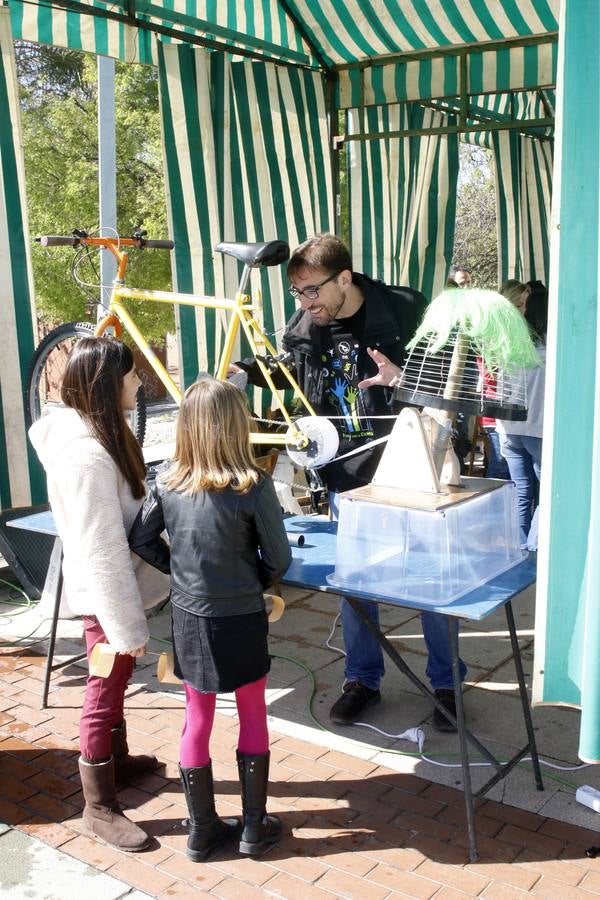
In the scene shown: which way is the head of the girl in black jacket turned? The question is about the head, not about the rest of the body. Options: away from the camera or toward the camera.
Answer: away from the camera

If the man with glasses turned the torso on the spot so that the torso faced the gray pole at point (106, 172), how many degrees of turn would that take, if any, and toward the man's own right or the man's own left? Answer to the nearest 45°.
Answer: approximately 90° to the man's own right

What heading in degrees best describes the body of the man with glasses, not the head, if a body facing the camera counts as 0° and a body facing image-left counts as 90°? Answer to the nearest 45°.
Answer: approximately 45°

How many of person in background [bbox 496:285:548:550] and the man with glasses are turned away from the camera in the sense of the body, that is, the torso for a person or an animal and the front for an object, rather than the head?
1

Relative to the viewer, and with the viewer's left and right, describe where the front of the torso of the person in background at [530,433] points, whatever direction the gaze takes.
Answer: facing away from the viewer

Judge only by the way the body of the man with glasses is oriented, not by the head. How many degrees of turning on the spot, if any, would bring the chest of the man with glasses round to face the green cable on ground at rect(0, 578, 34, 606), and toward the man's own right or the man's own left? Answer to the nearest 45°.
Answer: approximately 90° to the man's own right

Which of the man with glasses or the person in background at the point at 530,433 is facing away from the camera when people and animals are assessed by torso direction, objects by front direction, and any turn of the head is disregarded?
the person in background

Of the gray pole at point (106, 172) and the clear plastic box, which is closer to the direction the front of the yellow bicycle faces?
the gray pole

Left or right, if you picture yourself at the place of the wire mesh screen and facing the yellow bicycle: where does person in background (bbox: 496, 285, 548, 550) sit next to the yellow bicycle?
right

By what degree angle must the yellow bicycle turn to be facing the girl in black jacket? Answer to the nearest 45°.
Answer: approximately 135° to its left

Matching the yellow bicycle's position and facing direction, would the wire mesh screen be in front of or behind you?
behind
